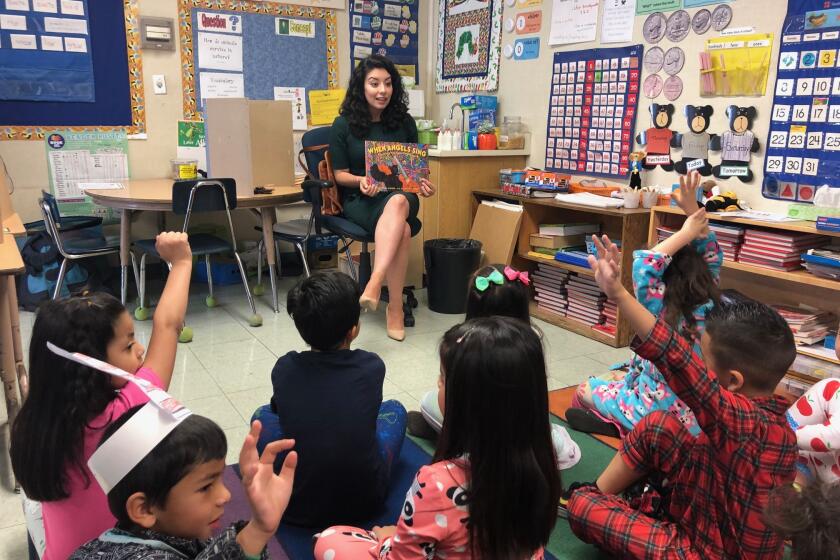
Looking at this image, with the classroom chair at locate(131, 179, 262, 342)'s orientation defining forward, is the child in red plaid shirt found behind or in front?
behind

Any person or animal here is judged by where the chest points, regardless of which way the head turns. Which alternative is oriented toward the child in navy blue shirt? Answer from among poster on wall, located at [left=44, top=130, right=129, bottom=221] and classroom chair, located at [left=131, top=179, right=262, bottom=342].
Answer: the poster on wall

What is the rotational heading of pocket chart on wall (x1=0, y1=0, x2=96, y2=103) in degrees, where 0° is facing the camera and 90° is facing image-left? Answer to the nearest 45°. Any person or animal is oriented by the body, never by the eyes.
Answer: approximately 0°

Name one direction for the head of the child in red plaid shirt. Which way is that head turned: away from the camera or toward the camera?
away from the camera

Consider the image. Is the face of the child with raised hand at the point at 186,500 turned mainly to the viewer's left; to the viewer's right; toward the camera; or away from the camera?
to the viewer's right

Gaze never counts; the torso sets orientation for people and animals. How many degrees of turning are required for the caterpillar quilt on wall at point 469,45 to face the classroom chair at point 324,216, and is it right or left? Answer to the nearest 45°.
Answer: approximately 45° to its right

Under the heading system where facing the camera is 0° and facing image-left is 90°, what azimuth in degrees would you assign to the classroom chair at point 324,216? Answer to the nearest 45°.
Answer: approximately 315°

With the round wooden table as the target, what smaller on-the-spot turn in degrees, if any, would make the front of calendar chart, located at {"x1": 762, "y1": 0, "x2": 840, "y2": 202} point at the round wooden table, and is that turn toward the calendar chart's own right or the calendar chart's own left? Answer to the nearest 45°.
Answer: approximately 45° to the calendar chart's own right

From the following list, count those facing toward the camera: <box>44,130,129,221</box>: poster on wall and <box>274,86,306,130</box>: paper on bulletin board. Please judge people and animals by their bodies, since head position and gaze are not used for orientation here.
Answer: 2

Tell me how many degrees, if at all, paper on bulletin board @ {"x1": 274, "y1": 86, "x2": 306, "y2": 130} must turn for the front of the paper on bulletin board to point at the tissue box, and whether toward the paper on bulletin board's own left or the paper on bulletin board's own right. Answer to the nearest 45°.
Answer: approximately 45° to the paper on bulletin board's own left

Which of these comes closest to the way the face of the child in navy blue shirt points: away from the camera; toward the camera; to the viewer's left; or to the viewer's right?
away from the camera

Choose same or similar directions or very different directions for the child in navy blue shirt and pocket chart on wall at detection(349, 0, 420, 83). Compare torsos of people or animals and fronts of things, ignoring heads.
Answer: very different directions

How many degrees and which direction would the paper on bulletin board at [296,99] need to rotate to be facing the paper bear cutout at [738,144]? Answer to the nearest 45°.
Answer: approximately 45° to its left
